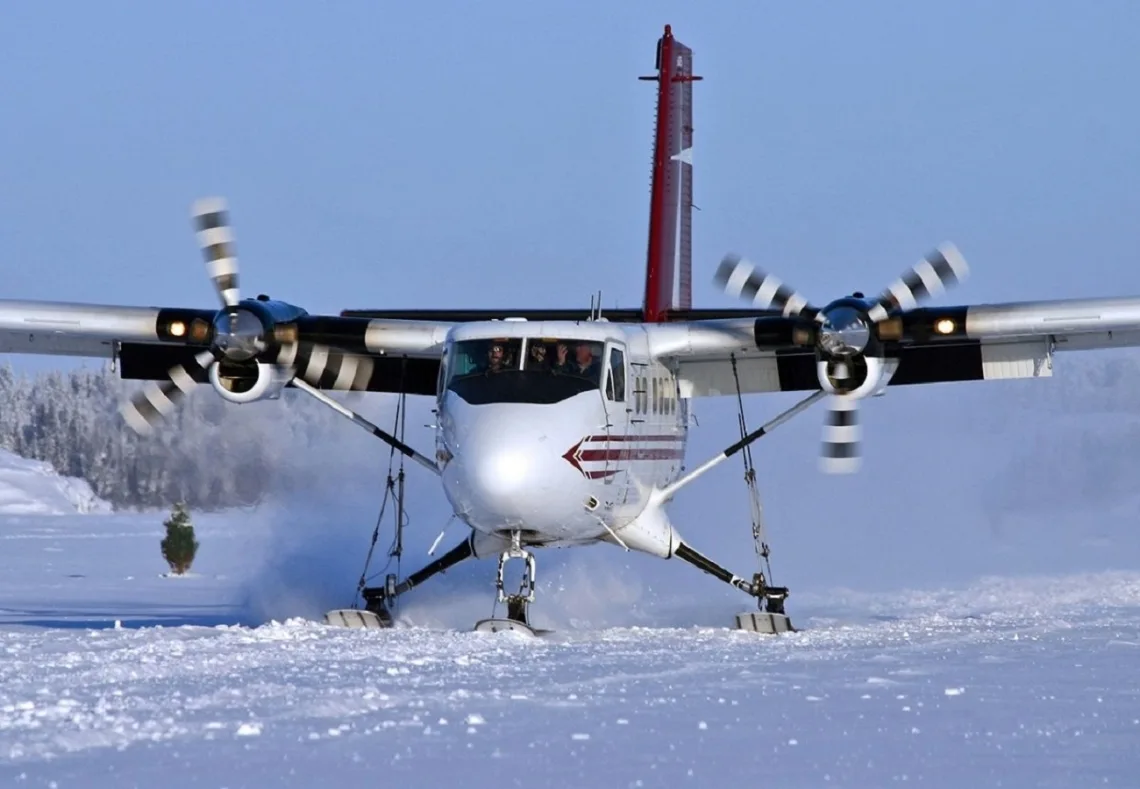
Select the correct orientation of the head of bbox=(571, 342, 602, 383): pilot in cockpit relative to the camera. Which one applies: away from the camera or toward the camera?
toward the camera

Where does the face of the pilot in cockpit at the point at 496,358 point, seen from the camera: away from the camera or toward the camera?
toward the camera

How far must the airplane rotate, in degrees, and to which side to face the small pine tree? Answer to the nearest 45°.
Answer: approximately 135° to its right

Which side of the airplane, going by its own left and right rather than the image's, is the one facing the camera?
front
